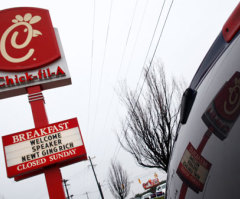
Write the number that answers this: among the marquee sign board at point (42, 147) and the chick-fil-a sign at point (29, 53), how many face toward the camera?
2

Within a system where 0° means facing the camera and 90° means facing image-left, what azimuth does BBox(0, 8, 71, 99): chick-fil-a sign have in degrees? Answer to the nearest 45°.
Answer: approximately 0°

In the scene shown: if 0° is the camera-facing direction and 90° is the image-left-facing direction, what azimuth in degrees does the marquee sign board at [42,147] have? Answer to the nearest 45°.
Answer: approximately 0°
